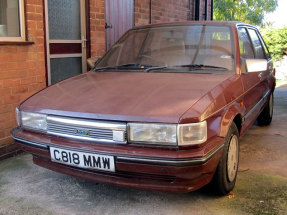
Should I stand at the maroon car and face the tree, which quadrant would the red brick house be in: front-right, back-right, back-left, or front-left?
front-left

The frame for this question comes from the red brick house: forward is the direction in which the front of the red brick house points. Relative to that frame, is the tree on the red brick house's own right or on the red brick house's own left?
on the red brick house's own left

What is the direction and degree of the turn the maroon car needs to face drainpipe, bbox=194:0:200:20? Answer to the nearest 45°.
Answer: approximately 135° to its right

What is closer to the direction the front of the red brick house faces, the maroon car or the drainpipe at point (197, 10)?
the maroon car

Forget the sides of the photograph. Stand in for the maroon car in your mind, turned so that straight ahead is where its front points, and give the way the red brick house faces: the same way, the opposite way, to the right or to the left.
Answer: to the left

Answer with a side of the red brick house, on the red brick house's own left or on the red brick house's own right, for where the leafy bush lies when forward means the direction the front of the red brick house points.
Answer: on the red brick house's own left

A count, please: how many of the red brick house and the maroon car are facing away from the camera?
0

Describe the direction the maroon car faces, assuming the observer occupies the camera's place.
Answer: facing the viewer and to the left of the viewer

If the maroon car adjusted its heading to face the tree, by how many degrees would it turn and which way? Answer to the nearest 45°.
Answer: approximately 135° to its right

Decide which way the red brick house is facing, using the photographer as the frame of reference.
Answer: facing the viewer and to the right of the viewer
